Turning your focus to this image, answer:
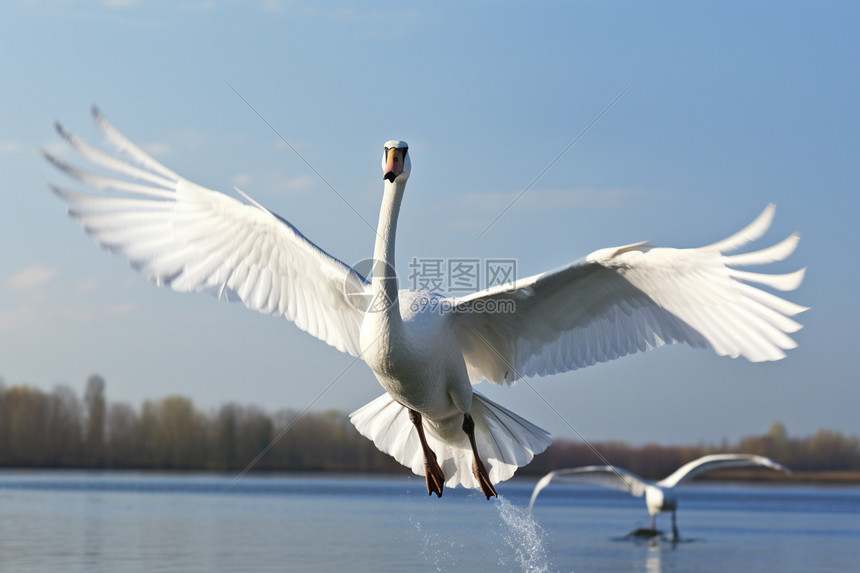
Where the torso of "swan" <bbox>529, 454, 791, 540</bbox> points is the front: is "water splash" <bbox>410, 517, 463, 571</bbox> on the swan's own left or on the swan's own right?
on the swan's own right

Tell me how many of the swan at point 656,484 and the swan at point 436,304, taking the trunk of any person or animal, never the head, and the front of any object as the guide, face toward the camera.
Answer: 2

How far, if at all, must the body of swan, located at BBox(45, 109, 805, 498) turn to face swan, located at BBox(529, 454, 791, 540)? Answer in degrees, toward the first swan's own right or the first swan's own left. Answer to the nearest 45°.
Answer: approximately 180°

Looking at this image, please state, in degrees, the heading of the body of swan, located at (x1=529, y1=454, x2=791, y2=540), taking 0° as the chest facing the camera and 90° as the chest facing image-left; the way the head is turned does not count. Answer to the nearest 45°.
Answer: approximately 0°

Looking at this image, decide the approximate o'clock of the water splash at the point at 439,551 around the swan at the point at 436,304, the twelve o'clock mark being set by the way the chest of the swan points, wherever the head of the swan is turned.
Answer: The water splash is roughly at 6 o'clock from the swan.

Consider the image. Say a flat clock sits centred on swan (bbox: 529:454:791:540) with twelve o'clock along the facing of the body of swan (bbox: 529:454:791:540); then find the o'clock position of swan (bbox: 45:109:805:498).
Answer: swan (bbox: 45:109:805:498) is roughly at 12 o'clock from swan (bbox: 529:454:791:540).
